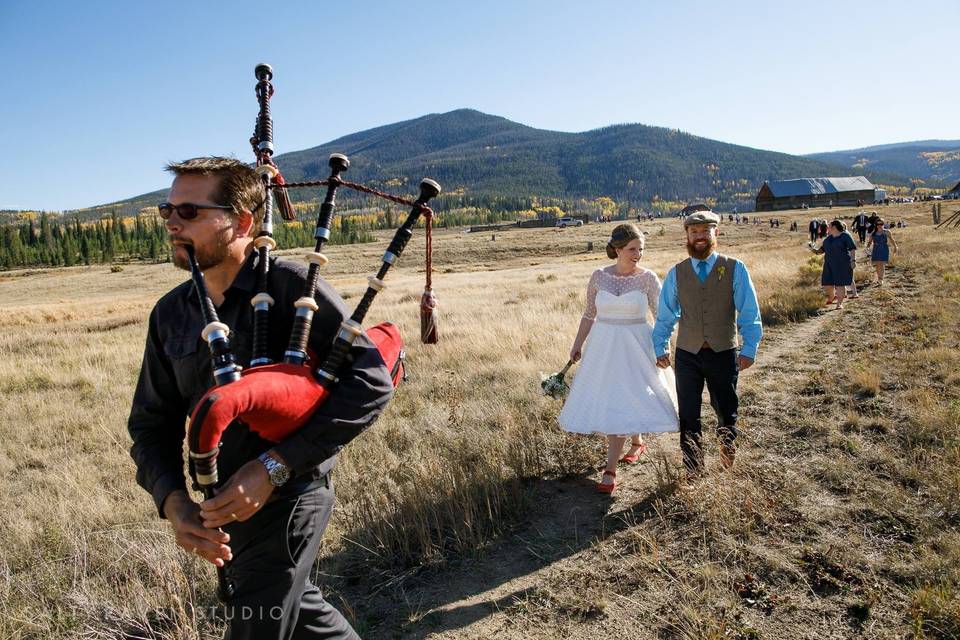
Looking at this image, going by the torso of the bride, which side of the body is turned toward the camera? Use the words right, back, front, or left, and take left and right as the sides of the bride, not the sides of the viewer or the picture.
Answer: front

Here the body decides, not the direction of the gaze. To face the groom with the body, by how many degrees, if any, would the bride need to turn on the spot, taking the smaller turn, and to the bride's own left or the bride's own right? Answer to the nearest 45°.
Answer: approximately 90° to the bride's own left

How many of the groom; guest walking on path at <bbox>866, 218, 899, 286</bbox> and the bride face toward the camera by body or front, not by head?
3

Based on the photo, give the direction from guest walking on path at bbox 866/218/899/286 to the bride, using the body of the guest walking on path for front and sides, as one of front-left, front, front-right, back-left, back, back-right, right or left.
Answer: front

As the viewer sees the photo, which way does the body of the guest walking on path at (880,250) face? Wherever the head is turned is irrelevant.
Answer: toward the camera

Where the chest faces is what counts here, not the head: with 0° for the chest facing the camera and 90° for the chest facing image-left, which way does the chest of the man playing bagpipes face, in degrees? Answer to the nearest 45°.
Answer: approximately 45°

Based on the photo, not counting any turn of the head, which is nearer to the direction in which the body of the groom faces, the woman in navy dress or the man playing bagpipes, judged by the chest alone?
the man playing bagpipes

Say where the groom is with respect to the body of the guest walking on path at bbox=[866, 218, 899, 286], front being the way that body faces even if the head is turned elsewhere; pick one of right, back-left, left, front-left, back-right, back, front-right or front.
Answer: front

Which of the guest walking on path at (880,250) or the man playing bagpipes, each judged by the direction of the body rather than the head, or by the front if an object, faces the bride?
the guest walking on path

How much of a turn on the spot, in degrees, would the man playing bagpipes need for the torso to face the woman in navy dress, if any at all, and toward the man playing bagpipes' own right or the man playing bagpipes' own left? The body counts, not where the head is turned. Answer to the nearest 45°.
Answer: approximately 180°

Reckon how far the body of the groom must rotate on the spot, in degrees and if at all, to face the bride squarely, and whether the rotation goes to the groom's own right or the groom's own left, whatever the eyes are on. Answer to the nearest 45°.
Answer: approximately 90° to the groom's own right

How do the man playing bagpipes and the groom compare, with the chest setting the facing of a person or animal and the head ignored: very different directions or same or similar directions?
same or similar directions

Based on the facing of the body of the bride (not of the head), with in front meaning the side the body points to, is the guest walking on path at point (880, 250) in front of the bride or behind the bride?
behind
